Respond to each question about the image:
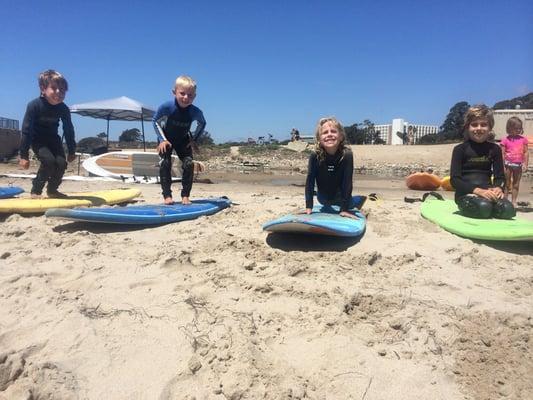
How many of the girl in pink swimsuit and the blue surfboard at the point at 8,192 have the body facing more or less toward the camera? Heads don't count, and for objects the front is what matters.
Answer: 1

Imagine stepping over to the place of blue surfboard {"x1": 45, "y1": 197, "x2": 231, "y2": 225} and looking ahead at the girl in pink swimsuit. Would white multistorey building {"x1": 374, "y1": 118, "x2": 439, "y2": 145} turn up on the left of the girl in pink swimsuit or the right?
left

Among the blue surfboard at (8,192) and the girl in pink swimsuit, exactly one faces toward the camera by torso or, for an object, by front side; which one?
the girl in pink swimsuit

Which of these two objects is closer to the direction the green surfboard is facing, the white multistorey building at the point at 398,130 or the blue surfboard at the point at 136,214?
the blue surfboard

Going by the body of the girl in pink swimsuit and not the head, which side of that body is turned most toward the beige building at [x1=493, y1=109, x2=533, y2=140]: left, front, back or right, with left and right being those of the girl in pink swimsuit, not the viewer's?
back

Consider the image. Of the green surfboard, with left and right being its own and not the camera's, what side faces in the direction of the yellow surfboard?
front

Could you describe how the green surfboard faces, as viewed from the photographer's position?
facing to the left of the viewer

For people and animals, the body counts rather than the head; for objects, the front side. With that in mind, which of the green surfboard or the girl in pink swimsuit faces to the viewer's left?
the green surfboard

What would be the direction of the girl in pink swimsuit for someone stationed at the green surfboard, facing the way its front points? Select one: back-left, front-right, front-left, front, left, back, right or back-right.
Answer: right

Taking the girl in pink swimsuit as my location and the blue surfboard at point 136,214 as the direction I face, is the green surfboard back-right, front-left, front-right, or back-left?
front-left

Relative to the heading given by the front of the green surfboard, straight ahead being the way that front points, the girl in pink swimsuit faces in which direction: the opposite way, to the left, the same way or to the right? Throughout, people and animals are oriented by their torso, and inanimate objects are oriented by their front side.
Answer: to the left

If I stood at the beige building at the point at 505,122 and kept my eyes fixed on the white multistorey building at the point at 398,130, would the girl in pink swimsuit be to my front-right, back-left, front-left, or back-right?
back-left

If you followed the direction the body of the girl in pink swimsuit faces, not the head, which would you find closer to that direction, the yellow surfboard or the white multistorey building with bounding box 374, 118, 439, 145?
the yellow surfboard

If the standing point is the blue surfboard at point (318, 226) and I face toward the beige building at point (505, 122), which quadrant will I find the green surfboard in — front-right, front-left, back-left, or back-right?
front-right

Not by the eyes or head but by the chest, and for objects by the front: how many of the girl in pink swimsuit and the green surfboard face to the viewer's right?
0

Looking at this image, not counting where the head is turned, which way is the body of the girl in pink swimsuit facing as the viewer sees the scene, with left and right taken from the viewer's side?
facing the viewer

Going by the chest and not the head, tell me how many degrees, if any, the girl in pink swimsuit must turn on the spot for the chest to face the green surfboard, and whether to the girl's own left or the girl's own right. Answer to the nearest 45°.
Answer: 0° — they already face it
